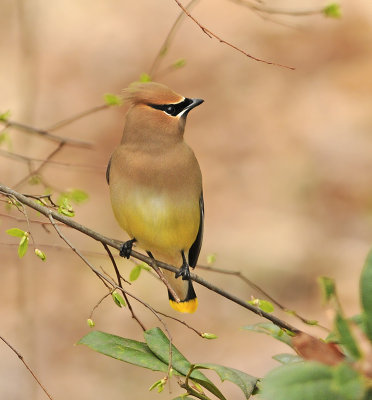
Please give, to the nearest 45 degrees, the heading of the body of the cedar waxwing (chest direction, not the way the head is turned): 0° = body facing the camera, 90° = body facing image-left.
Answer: approximately 0°

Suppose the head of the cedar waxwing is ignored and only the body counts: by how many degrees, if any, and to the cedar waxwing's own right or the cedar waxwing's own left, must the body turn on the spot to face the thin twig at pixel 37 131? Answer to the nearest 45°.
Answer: approximately 90° to the cedar waxwing's own right
